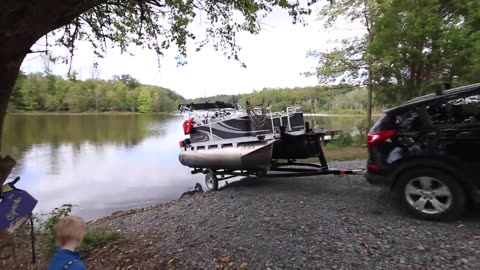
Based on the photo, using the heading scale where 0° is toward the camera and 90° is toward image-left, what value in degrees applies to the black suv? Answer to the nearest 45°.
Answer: approximately 270°

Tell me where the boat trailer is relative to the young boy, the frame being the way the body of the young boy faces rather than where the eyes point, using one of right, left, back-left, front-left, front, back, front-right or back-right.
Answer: front

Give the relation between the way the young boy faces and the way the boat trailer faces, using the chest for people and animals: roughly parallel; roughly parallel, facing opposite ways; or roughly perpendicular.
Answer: roughly perpendicular

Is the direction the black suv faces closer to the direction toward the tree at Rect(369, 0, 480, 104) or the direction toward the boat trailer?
the tree

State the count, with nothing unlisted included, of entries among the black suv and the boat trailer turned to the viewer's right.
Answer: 2

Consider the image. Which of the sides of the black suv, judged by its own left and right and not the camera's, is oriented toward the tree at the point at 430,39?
left

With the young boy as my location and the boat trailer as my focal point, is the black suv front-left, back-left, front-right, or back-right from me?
front-right

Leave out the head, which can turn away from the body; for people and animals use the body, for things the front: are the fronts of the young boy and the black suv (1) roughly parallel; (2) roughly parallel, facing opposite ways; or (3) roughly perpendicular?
roughly perpendicular

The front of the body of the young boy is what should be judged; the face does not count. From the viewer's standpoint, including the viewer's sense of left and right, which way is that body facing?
facing away from the viewer and to the right of the viewer

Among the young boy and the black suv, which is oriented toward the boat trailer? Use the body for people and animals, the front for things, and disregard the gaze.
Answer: the young boy

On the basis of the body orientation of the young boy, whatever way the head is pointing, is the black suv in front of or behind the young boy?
in front

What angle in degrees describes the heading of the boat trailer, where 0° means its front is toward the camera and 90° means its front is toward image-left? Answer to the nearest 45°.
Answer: approximately 270°

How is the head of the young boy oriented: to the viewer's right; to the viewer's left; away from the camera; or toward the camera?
away from the camera

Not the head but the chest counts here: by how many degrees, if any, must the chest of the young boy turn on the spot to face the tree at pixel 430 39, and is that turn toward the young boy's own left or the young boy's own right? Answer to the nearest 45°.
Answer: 0° — they already face it

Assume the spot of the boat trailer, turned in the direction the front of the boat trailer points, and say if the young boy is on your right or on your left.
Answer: on your right

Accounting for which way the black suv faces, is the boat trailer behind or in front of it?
behind
